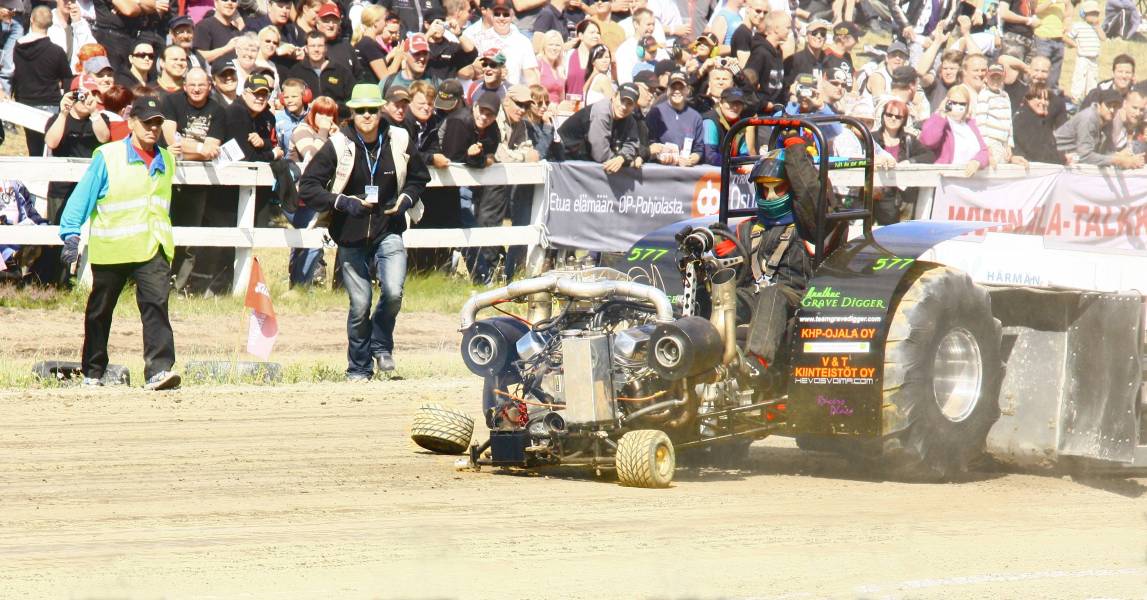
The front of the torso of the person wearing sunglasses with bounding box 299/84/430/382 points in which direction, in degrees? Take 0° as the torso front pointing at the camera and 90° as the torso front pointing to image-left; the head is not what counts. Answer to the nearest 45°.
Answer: approximately 0°

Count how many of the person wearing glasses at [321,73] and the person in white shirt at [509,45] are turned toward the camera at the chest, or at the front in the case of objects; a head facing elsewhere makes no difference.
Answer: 2

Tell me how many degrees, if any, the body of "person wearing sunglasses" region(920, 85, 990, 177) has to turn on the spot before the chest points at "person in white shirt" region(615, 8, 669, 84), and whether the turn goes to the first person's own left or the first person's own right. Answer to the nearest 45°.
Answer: approximately 90° to the first person's own right

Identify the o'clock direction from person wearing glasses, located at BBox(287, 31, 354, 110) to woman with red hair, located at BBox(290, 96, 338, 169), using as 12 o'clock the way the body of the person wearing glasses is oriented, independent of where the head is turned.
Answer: The woman with red hair is roughly at 12 o'clock from the person wearing glasses.

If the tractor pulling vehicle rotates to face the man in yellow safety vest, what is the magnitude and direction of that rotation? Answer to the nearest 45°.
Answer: approximately 45° to its right

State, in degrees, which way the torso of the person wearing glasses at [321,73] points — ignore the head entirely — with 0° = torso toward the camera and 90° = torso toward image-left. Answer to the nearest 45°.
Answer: approximately 0°

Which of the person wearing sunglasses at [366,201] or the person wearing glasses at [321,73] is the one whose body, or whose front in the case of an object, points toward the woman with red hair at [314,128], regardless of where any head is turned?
the person wearing glasses at [321,73]
